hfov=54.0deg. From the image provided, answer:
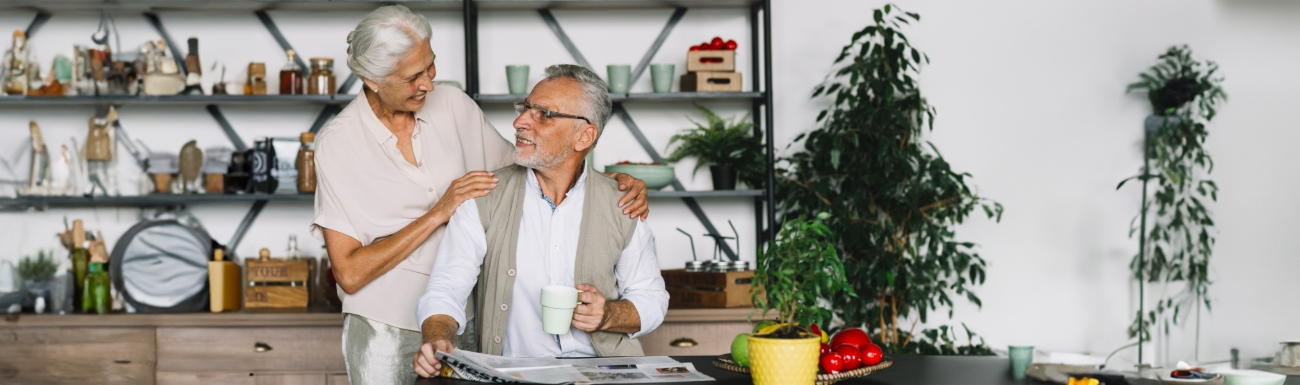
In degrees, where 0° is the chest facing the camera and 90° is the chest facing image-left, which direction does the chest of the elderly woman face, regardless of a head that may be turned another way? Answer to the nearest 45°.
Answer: approximately 315°

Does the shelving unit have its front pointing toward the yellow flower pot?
yes

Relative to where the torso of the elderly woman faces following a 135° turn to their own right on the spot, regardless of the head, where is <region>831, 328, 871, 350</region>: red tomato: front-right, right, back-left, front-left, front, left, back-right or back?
back-left

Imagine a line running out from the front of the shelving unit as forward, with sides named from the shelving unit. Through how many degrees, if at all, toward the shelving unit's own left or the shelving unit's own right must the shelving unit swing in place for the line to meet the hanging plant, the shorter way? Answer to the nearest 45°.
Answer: approximately 90° to the shelving unit's own left

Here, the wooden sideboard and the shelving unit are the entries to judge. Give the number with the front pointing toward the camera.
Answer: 2

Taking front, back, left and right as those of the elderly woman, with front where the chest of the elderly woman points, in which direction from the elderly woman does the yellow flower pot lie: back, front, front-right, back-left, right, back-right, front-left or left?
front

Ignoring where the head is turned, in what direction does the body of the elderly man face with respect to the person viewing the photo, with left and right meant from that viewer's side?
facing the viewer

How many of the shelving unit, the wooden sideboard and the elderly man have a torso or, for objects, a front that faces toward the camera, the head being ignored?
3

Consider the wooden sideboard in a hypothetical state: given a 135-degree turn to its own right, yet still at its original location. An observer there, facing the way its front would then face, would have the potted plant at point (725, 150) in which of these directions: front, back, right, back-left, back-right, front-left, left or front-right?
back-right

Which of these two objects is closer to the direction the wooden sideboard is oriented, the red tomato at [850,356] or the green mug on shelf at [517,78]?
the red tomato

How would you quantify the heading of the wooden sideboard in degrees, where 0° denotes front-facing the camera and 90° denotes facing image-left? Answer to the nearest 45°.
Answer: approximately 0°

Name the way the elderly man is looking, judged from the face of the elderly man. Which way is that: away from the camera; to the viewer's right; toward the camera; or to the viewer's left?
to the viewer's left

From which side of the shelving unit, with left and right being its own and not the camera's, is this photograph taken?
front
